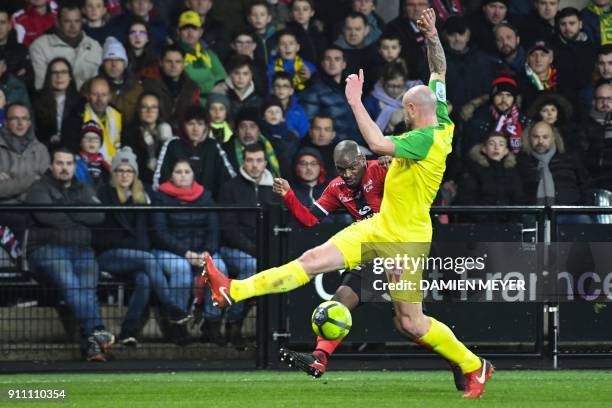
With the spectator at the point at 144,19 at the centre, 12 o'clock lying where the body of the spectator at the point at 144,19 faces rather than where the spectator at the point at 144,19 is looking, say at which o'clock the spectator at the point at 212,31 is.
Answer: the spectator at the point at 212,31 is roughly at 9 o'clock from the spectator at the point at 144,19.

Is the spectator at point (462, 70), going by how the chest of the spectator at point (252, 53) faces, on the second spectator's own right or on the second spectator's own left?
on the second spectator's own left

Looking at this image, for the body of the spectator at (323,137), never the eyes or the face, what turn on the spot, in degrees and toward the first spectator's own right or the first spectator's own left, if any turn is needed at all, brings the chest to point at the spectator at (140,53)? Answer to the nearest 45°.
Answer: approximately 90° to the first spectator's own right

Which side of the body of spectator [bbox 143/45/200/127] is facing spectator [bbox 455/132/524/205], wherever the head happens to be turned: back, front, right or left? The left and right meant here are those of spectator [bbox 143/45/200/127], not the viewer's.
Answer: left

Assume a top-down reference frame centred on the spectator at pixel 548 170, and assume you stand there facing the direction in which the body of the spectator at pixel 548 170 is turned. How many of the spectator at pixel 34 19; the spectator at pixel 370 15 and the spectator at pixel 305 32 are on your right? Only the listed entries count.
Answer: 3

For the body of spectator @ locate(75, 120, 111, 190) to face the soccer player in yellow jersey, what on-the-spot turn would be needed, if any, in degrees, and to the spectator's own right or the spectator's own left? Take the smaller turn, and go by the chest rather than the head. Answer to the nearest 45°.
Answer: approximately 45° to the spectator's own left
